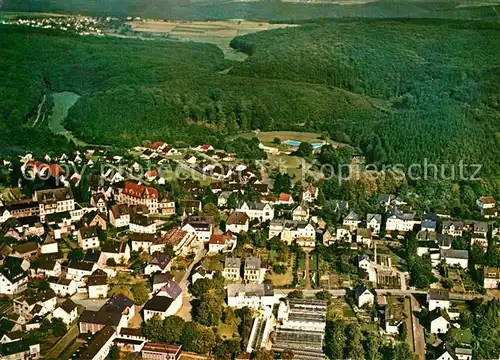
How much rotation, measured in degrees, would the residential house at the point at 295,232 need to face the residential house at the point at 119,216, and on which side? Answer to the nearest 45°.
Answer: approximately 90° to its right

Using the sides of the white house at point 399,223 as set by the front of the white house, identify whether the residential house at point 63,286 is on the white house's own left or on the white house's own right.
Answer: on the white house's own right

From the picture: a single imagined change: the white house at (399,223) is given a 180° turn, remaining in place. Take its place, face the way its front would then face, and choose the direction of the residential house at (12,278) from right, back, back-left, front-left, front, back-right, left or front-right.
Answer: back-left

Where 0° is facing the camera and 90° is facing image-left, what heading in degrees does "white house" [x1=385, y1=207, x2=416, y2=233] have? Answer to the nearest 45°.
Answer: approximately 0°

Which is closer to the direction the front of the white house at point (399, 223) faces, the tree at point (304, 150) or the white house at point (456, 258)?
the white house

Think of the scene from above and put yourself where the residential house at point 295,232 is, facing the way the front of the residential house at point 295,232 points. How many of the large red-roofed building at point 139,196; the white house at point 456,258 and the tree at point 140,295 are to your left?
1

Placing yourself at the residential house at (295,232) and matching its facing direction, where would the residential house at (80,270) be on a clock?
the residential house at (80,270) is roughly at 2 o'clock from the residential house at (295,232).

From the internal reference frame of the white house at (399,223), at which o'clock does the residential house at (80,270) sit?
The residential house is roughly at 2 o'clock from the white house.

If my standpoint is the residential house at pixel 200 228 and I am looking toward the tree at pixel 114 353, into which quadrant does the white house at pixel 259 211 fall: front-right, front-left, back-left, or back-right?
back-left

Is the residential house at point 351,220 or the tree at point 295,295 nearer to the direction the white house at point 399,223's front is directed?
the tree

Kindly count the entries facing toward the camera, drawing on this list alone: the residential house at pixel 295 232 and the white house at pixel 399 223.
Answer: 2

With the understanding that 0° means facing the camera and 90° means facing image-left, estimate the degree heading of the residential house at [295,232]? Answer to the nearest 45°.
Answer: approximately 0°

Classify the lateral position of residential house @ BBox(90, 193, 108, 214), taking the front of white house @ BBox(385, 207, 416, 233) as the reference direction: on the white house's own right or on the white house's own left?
on the white house's own right

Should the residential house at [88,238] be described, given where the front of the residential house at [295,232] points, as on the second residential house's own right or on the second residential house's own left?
on the second residential house's own right

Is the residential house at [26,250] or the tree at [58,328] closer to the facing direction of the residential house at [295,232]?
the tree
